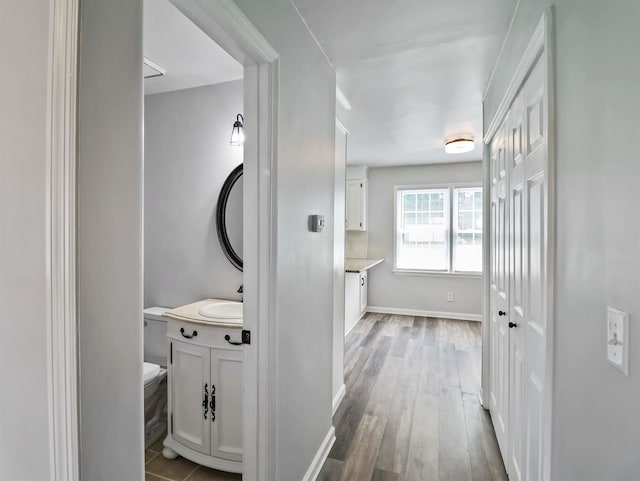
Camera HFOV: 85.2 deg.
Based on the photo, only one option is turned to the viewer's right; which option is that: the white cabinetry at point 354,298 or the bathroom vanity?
the white cabinetry

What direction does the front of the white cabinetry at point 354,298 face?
to the viewer's right

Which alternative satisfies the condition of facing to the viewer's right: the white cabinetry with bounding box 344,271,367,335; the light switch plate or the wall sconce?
the white cabinetry

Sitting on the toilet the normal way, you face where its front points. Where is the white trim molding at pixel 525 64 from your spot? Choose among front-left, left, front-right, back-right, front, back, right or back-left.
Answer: left

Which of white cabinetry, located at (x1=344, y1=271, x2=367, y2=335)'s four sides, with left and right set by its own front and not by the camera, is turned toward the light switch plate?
right

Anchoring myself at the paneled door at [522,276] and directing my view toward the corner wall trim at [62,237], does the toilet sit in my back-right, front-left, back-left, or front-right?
front-right

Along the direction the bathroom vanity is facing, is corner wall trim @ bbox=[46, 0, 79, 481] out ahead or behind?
ahead

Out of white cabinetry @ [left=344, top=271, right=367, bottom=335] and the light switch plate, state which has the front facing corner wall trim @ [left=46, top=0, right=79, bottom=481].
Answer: the light switch plate

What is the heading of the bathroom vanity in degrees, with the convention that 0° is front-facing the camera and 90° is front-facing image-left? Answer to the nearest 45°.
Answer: approximately 45°

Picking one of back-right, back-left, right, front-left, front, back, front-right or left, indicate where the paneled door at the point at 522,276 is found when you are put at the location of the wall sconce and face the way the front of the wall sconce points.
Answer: left

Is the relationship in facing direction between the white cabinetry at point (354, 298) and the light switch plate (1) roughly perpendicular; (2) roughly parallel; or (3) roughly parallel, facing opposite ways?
roughly parallel, facing opposite ways

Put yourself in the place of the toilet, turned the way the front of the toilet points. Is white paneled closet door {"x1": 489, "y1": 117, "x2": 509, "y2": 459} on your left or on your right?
on your left

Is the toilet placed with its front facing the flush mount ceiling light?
no

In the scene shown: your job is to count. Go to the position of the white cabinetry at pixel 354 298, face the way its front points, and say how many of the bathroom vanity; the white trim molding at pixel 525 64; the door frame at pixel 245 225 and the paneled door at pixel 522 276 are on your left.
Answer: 0

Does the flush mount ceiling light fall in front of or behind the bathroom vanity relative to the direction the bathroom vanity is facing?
behind

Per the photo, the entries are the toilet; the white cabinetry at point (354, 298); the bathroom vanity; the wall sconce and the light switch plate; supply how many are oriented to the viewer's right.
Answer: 1

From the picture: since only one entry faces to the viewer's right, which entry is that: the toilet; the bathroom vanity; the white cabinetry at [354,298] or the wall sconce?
the white cabinetry

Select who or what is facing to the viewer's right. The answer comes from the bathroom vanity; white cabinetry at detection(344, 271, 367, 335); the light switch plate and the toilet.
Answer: the white cabinetry

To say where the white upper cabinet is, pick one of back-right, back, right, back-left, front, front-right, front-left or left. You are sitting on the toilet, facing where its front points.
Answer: back

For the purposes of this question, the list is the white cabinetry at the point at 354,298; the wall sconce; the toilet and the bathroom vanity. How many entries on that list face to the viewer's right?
1

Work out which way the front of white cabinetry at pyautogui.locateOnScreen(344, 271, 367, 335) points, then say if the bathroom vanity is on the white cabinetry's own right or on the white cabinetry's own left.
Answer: on the white cabinetry's own right

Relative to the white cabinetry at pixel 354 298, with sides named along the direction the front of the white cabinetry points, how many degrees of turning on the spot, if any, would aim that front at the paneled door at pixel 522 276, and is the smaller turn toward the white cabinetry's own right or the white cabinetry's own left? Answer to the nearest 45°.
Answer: approximately 90° to the white cabinetry's own right

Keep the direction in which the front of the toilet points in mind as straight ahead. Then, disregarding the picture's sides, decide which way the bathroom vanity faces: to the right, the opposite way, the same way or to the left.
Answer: the same way

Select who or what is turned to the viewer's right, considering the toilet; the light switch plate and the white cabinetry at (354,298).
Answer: the white cabinetry

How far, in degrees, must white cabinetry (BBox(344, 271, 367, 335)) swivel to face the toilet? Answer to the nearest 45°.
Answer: approximately 135° to its right

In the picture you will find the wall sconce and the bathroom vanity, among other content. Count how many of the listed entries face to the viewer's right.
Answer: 0
